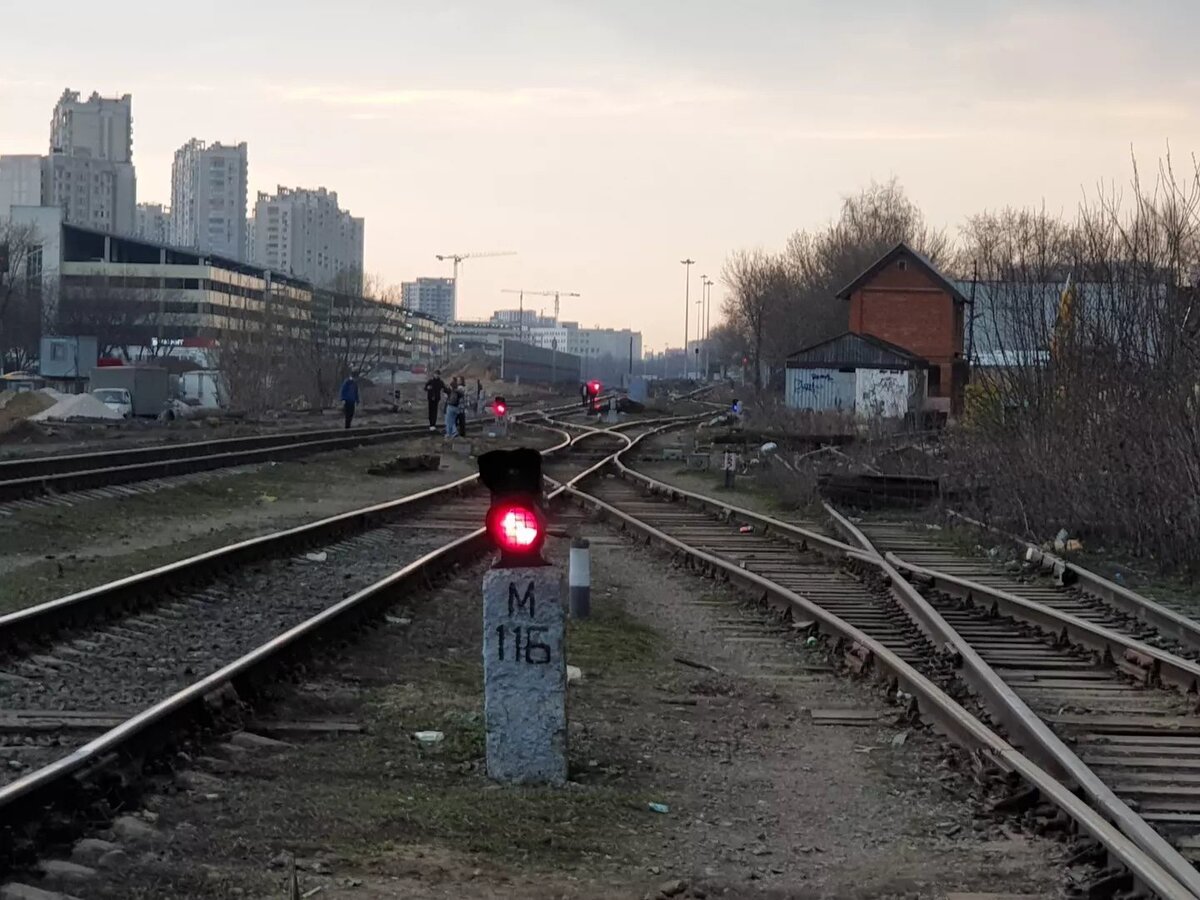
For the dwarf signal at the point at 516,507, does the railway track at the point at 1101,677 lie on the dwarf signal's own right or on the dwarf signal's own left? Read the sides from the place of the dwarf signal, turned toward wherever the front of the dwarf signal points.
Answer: on the dwarf signal's own left

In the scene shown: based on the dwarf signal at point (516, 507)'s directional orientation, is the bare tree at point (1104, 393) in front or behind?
behind

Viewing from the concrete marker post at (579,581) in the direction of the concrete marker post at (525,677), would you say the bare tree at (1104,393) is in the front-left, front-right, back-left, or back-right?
back-left

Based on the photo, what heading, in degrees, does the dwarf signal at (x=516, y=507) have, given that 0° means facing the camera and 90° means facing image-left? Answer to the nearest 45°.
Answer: approximately 0°

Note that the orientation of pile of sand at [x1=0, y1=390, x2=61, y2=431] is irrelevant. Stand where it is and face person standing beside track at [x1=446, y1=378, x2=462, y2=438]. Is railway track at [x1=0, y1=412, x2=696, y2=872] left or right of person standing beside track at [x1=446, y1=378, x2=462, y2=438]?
right

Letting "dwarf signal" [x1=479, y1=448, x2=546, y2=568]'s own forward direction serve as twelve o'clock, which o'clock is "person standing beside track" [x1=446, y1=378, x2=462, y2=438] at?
The person standing beside track is roughly at 6 o'clock from the dwarf signal.

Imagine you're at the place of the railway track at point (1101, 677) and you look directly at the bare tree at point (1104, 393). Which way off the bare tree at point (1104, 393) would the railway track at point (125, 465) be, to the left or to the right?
left

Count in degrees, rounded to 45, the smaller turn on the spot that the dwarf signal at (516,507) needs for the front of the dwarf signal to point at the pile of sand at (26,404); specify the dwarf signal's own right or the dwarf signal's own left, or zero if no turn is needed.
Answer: approximately 180°

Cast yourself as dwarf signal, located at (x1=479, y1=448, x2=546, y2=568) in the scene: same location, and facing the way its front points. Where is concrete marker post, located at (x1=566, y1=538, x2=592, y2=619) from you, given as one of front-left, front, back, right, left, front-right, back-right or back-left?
back
